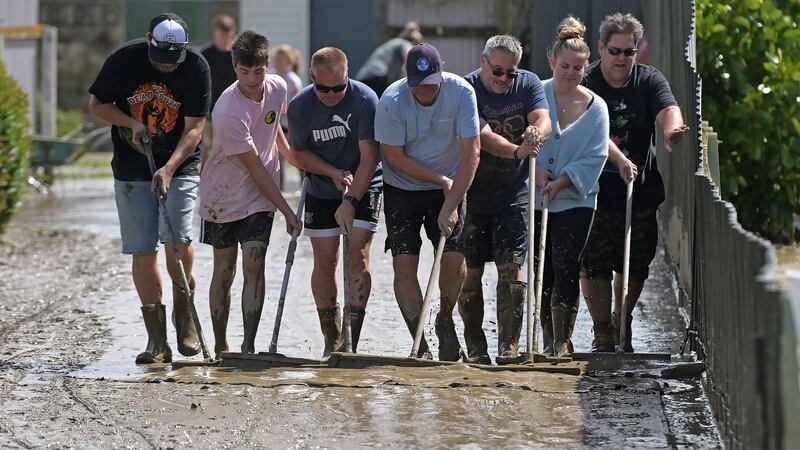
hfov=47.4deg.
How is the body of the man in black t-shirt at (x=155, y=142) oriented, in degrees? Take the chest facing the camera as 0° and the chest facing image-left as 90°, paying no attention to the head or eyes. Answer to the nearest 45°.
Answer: approximately 0°

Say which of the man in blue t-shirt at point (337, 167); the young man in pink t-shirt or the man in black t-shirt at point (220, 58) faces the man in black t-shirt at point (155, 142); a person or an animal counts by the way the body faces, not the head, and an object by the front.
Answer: the man in black t-shirt at point (220, 58)

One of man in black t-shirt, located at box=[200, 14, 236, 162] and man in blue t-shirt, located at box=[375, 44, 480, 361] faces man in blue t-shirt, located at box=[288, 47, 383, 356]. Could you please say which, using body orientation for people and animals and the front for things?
the man in black t-shirt

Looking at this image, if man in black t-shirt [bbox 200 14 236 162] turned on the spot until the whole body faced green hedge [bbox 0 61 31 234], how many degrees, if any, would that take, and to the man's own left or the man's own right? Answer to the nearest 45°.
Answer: approximately 90° to the man's own right

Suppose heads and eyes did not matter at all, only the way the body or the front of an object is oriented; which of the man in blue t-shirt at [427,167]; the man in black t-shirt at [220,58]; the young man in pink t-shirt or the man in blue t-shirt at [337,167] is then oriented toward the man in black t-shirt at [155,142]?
the man in black t-shirt at [220,58]

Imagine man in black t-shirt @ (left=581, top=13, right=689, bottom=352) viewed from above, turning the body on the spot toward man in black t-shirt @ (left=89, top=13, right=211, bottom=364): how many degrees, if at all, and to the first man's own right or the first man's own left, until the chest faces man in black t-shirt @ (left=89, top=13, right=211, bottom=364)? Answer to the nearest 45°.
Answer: approximately 90° to the first man's own right

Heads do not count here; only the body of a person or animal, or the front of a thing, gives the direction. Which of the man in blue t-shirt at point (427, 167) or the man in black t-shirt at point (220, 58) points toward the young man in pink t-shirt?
the man in black t-shirt
